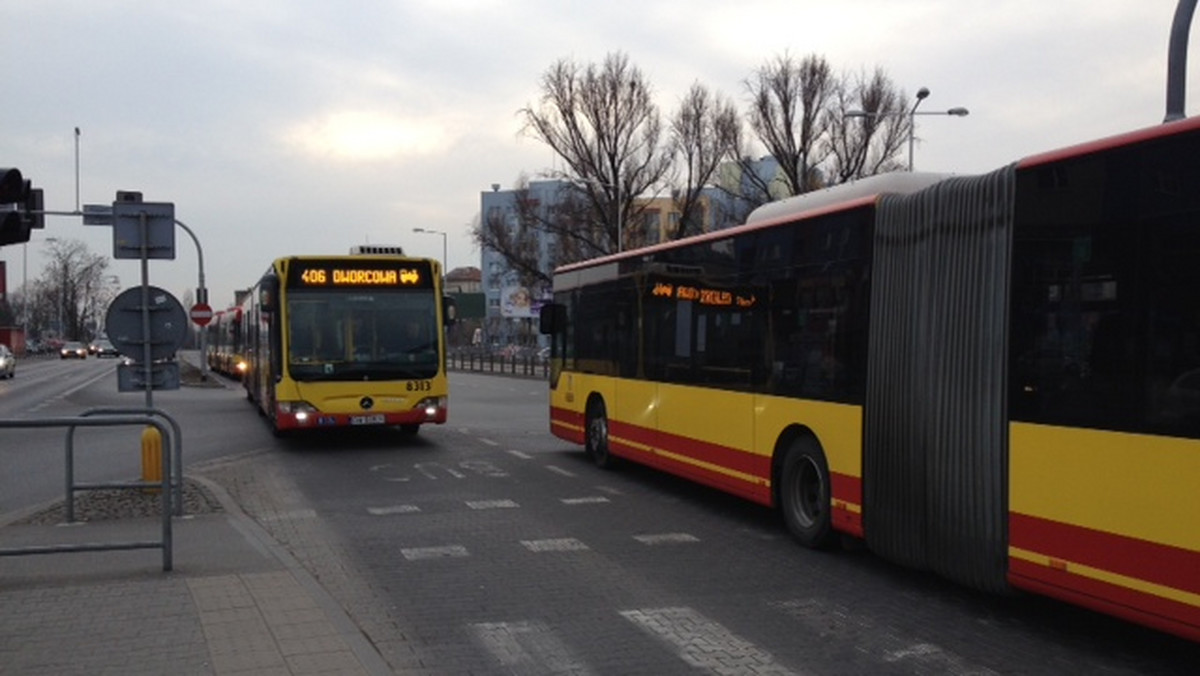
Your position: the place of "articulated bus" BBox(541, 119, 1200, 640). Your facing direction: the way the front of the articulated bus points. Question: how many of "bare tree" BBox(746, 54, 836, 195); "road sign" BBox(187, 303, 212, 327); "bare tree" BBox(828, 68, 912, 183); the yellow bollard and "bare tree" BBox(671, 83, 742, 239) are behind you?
0

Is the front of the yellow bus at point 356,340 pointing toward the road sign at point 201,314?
no

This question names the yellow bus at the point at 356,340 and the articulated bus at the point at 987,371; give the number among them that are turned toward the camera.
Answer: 1

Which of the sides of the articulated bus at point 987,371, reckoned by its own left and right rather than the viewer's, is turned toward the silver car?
front

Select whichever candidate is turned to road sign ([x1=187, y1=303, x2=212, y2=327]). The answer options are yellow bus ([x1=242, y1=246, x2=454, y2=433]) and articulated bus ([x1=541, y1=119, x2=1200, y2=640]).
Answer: the articulated bus

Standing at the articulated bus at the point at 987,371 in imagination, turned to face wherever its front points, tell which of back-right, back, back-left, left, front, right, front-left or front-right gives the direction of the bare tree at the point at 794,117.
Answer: front-right

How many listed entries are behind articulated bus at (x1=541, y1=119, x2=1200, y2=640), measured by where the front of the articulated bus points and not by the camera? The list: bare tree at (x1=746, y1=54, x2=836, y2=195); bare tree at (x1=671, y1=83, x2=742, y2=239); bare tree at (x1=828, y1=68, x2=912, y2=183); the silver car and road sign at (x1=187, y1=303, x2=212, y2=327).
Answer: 0

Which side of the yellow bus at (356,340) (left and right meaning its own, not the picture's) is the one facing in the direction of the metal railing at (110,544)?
front

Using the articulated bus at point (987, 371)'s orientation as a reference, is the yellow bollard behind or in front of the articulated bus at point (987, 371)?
in front

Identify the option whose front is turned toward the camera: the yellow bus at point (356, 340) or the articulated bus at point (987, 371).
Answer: the yellow bus

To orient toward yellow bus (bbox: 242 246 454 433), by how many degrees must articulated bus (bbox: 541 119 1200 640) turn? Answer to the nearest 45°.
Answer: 0° — it already faces it

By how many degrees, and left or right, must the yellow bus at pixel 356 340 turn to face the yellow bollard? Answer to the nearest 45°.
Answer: approximately 45° to its right

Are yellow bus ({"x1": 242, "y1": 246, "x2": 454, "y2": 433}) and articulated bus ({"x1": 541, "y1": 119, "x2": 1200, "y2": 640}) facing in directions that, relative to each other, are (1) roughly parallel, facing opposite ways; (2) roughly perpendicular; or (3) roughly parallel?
roughly parallel, facing opposite ways

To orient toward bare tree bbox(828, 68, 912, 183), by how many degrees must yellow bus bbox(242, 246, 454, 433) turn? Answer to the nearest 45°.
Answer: approximately 135° to its left

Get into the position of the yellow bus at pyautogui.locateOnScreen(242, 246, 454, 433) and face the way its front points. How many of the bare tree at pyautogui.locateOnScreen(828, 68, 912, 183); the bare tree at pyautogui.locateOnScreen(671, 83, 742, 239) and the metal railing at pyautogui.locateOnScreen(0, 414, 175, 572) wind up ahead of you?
1

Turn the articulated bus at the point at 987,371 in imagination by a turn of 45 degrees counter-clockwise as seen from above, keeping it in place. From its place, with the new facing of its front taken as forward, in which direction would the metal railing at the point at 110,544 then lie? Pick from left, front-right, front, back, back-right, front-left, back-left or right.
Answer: front

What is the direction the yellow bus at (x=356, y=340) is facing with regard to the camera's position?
facing the viewer

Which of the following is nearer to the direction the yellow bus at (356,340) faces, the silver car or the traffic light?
the traffic light

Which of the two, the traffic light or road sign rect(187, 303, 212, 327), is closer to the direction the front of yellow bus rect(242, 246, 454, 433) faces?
the traffic light

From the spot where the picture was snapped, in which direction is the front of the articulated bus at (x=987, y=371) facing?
facing away from the viewer and to the left of the viewer

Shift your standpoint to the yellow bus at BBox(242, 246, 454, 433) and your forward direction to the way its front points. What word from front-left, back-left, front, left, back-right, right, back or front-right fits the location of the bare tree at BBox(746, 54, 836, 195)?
back-left

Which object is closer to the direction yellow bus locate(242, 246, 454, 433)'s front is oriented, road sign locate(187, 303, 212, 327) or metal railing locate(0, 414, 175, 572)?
the metal railing

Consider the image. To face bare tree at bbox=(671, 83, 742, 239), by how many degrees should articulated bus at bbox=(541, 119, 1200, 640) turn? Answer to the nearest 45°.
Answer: approximately 45° to its right
